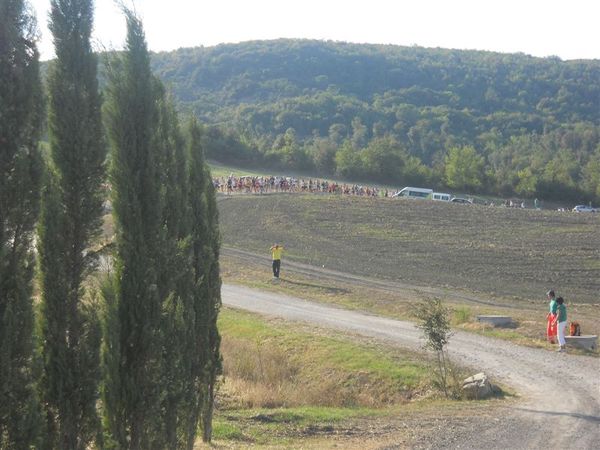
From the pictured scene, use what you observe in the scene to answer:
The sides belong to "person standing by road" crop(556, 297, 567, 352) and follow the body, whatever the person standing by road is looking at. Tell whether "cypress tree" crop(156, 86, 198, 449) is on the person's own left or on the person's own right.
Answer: on the person's own left

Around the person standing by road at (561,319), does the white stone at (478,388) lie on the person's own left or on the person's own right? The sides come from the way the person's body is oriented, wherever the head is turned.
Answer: on the person's own left

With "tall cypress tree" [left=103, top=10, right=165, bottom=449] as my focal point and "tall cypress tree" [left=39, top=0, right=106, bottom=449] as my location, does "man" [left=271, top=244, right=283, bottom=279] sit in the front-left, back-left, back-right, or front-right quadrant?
front-left

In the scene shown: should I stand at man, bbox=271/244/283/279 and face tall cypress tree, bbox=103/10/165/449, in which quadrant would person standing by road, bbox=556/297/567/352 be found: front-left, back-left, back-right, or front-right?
front-left

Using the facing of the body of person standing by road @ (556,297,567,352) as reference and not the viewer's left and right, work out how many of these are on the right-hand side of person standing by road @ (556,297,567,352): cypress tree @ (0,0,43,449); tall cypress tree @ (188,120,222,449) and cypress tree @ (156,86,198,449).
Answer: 0

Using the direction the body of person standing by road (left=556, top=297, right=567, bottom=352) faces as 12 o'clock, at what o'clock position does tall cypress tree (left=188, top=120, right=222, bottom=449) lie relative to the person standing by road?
The tall cypress tree is roughly at 10 o'clock from the person standing by road.

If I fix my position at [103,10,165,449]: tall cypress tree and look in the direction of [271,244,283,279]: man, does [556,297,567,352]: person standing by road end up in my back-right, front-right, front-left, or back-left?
front-right

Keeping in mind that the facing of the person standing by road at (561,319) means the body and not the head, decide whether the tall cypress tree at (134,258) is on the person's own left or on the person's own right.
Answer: on the person's own left

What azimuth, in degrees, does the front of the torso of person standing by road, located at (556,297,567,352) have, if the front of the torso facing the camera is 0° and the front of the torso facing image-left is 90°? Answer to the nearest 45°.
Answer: approximately 90°
